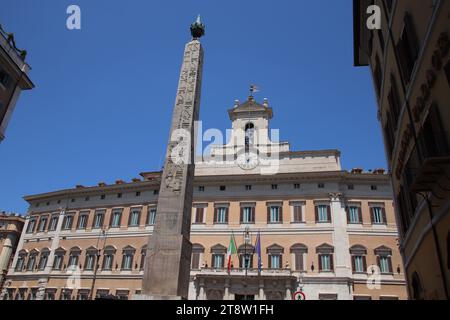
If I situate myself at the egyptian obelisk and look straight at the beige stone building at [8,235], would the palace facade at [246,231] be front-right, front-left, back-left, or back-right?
front-right

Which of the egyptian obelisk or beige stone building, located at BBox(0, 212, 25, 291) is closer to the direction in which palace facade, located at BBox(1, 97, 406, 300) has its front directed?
the egyptian obelisk

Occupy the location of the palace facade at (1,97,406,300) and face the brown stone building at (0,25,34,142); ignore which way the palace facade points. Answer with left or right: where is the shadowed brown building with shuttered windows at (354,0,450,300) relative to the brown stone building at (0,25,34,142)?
left

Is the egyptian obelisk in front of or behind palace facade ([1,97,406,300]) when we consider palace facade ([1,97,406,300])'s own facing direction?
in front

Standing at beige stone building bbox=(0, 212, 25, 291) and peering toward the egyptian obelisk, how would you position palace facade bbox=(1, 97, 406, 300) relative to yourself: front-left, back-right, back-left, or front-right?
front-left

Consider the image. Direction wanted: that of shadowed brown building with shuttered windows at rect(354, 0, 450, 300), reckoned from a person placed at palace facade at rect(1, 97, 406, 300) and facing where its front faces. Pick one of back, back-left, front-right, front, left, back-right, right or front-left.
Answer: front

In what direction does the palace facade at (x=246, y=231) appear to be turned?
toward the camera

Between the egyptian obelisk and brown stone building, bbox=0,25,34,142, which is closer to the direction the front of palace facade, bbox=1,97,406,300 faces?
the egyptian obelisk

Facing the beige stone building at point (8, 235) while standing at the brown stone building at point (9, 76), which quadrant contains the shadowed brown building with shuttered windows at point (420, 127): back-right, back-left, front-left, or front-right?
back-right

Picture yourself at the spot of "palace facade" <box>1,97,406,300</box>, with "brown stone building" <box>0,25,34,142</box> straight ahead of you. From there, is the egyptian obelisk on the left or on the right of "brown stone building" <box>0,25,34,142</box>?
left

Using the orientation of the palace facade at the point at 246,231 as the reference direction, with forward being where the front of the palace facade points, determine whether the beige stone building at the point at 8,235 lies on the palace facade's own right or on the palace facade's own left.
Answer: on the palace facade's own right
